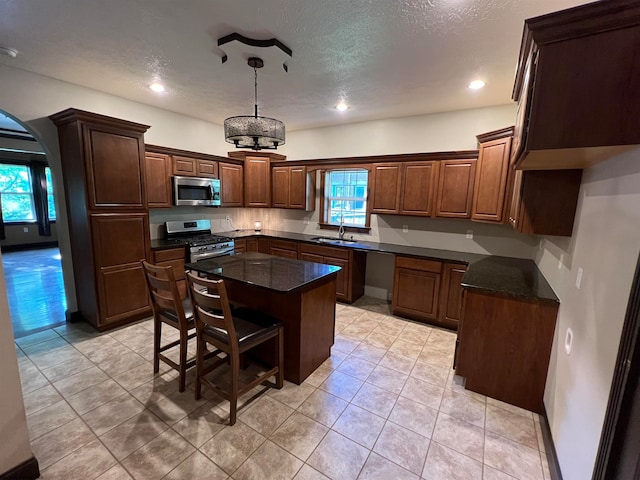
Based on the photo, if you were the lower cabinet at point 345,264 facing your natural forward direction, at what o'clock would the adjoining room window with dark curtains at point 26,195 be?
The adjoining room window with dark curtains is roughly at 2 o'clock from the lower cabinet.

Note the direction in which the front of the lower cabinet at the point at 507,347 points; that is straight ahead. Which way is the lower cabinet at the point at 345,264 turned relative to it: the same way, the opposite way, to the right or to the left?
to the left

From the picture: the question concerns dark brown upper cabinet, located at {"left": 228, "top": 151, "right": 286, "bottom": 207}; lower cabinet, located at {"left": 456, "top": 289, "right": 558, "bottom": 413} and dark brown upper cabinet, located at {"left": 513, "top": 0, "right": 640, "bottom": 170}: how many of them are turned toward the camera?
1

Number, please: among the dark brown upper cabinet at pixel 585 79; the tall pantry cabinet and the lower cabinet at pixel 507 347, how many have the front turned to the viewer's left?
2

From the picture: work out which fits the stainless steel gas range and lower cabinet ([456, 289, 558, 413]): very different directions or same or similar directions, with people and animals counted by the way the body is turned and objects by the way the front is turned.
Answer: very different directions

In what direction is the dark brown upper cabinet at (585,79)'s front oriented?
to the viewer's left

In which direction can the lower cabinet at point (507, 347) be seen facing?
to the viewer's left

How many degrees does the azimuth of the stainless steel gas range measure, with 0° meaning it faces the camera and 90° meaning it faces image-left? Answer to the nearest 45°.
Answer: approximately 315°

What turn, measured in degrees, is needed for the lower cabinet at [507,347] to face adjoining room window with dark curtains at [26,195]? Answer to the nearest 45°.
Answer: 0° — it already faces it

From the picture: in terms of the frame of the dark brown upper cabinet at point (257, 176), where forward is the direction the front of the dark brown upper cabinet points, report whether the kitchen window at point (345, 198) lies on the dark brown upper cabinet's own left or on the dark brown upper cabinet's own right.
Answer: on the dark brown upper cabinet's own left

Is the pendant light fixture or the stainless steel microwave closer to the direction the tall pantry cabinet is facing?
the pendant light fixture

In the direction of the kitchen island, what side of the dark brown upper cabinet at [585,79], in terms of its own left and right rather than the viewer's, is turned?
front
